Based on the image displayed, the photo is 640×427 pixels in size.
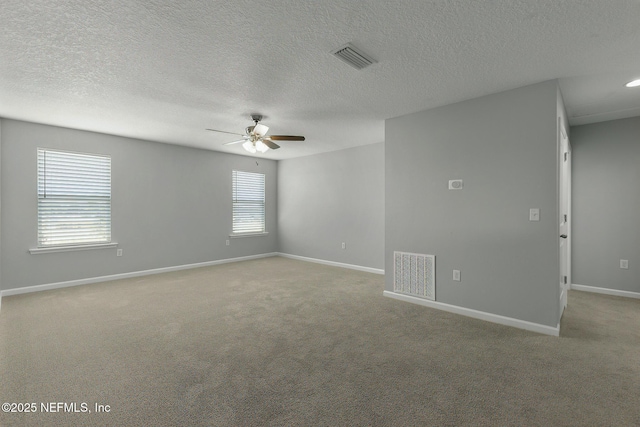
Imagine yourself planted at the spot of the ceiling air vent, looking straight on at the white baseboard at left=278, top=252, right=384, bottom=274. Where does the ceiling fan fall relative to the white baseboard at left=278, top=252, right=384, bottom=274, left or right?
left

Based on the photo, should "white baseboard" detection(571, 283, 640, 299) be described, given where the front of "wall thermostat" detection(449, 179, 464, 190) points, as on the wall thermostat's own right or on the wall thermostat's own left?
on the wall thermostat's own left

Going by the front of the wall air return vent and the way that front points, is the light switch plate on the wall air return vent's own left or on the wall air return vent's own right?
on the wall air return vent's own left

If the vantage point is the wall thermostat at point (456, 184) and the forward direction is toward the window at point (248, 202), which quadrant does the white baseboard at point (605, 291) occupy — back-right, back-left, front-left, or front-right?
back-right

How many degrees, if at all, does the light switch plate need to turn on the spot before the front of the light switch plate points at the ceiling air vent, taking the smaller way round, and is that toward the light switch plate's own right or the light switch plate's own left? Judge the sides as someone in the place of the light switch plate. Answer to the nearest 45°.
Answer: approximately 45° to the light switch plate's own right

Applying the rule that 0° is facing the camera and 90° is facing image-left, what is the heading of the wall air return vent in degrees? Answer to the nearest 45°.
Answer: approximately 45°

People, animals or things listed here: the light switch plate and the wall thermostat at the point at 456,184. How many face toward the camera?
2

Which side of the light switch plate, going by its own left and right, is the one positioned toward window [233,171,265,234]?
right

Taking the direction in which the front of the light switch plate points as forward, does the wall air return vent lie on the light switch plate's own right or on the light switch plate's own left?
on the light switch plate's own right

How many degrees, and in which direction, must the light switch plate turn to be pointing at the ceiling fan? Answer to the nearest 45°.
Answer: approximately 90° to its right

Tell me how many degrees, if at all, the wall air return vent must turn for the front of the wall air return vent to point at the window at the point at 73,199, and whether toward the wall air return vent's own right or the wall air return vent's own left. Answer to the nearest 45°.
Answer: approximately 45° to the wall air return vent's own right

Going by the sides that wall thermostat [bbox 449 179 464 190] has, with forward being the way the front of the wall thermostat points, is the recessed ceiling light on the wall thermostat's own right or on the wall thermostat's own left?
on the wall thermostat's own left
